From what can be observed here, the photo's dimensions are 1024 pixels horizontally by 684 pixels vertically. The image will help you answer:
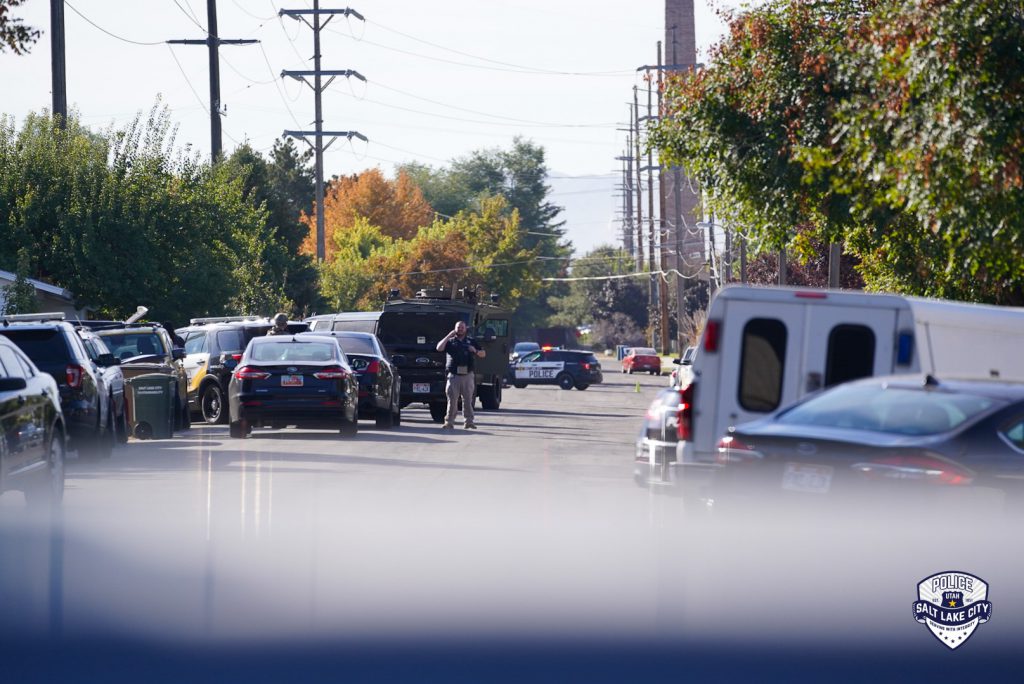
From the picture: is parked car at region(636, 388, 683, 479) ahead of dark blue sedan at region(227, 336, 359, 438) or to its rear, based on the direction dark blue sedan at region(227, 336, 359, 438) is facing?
to the rear

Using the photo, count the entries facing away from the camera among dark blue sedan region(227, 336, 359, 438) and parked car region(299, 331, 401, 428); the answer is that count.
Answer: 2

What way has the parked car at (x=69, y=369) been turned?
away from the camera

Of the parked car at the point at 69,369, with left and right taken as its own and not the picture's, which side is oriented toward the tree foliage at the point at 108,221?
front

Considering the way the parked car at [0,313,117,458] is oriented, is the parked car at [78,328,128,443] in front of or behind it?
in front

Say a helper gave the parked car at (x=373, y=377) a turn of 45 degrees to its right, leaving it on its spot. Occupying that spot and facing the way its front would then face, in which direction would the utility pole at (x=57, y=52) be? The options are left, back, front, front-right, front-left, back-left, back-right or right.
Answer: left

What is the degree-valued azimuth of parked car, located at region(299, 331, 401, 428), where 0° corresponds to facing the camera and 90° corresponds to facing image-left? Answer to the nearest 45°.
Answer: approximately 180°

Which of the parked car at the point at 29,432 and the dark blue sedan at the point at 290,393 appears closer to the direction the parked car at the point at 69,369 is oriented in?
the dark blue sedan

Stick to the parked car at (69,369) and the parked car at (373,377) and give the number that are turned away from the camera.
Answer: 2
